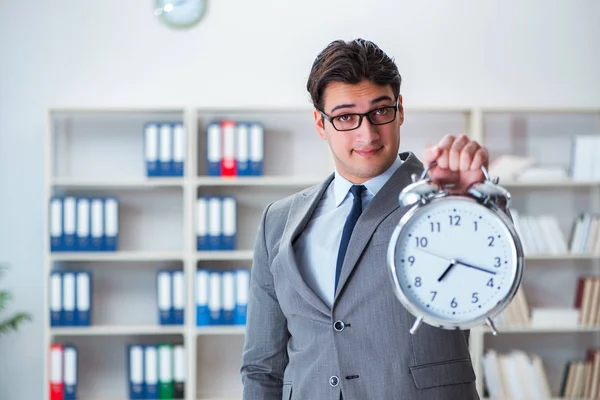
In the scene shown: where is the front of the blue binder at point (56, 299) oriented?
toward the camera

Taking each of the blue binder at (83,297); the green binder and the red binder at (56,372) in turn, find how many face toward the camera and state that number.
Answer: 3

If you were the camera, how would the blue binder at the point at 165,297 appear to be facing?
facing the viewer

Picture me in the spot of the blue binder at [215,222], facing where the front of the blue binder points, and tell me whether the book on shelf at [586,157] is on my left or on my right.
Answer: on my left

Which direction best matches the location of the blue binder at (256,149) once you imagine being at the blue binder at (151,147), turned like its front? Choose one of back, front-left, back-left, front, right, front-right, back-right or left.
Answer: left

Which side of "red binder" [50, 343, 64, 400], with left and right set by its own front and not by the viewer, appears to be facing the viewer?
front

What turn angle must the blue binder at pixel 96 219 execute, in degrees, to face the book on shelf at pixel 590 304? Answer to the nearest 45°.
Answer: approximately 90° to its left

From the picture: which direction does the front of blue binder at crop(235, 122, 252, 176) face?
toward the camera
